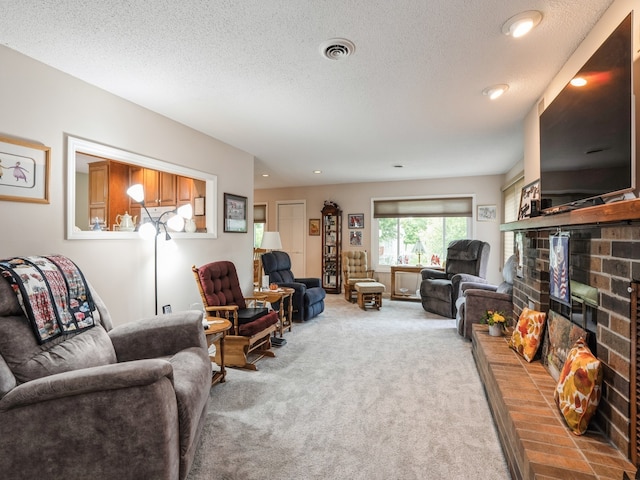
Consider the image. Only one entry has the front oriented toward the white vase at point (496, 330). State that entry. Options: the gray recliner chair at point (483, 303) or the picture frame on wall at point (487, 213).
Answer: the picture frame on wall

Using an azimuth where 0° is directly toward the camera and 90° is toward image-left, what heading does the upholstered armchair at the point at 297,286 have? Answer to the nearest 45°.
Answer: approximately 315°

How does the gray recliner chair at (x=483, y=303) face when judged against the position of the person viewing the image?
facing to the left of the viewer

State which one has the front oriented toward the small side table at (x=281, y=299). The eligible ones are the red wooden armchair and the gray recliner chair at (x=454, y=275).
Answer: the gray recliner chair

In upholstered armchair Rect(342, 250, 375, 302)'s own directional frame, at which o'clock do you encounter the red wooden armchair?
The red wooden armchair is roughly at 2 o'clock from the upholstered armchair.

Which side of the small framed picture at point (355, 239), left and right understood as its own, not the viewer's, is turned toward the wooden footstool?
front

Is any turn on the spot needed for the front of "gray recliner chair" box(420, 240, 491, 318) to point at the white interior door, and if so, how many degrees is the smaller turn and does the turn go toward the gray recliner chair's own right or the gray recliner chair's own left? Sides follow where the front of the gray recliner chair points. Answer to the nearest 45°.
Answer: approximately 45° to the gray recliner chair's own right

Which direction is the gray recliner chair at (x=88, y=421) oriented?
to the viewer's right

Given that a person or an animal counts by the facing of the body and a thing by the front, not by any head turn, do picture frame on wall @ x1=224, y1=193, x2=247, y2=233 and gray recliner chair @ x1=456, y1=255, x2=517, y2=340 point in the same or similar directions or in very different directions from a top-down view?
very different directions

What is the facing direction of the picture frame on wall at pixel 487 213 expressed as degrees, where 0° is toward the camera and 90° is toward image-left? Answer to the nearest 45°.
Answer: approximately 0°
